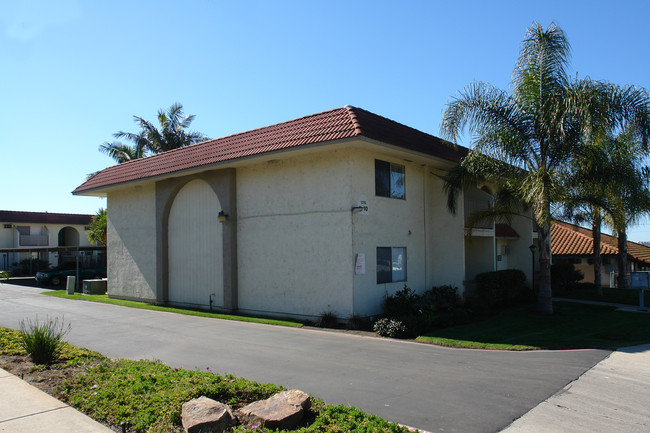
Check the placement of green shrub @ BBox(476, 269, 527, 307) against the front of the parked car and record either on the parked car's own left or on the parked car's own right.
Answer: on the parked car's own left

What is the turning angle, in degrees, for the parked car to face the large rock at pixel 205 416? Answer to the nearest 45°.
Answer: approximately 45° to its left

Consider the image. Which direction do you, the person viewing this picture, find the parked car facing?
facing the viewer and to the left of the viewer

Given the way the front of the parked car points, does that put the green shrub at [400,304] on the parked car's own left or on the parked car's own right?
on the parked car's own left

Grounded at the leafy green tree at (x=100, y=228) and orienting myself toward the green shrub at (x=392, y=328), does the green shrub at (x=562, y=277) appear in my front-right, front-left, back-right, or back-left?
front-left

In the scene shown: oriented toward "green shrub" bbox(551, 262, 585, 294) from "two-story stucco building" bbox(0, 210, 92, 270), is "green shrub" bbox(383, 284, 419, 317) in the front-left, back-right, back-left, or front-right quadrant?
front-right

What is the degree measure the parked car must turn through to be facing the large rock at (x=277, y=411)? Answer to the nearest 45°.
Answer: approximately 45° to its left
